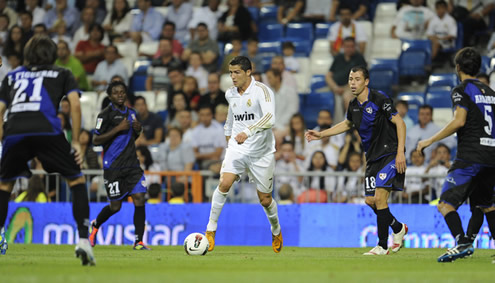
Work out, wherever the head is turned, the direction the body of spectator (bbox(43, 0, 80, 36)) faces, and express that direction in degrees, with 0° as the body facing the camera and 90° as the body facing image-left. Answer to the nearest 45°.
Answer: approximately 0°

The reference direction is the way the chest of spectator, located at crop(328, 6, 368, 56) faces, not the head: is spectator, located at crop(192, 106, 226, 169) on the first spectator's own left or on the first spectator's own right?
on the first spectator's own right

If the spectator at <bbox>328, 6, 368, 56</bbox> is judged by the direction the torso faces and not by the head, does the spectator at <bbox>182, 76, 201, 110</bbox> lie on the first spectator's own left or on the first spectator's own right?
on the first spectator's own right

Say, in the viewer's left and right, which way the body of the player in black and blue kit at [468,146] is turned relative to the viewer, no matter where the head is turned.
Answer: facing away from the viewer and to the left of the viewer

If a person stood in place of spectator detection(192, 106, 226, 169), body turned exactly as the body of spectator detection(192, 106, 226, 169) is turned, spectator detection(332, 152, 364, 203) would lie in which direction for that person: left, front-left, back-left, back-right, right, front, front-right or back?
front-left

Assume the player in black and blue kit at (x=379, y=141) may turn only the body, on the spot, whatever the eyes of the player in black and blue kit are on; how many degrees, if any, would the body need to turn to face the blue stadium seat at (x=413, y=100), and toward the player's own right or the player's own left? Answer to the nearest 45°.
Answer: approximately 135° to the player's own right

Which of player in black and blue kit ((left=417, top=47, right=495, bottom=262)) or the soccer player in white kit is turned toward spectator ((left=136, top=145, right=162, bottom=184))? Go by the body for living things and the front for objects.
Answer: the player in black and blue kit
